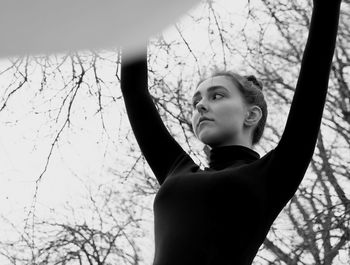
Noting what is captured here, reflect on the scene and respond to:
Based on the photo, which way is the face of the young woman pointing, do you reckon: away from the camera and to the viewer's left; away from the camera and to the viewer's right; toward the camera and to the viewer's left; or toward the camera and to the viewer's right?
toward the camera and to the viewer's left
